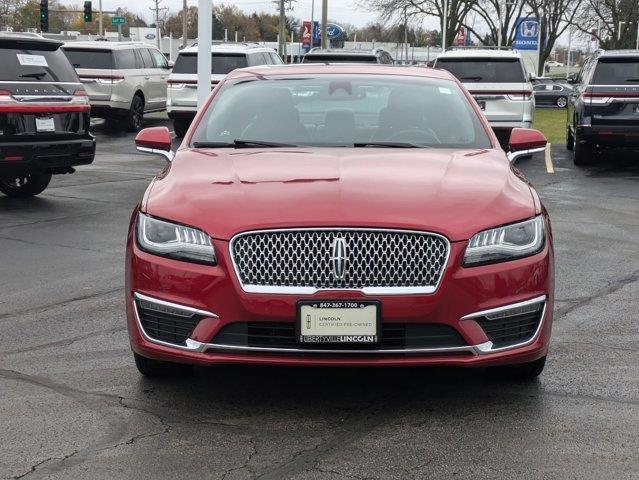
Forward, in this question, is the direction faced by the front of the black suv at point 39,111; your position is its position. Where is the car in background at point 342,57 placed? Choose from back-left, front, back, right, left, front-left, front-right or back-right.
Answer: front-right

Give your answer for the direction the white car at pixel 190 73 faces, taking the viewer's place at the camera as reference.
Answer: facing away from the viewer and to the right of the viewer

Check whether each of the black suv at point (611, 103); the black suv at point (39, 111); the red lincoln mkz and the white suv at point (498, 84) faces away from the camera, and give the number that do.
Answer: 3

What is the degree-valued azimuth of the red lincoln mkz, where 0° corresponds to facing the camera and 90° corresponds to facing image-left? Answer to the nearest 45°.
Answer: approximately 0°

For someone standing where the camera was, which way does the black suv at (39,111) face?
facing away from the viewer

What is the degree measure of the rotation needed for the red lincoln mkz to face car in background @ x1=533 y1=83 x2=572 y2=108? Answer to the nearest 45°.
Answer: approximately 180°

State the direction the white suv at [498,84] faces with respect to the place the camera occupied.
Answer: facing away from the viewer

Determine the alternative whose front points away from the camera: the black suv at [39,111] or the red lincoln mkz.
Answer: the black suv

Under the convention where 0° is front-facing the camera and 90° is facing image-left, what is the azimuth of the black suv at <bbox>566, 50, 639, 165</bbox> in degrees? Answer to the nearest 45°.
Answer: approximately 180°

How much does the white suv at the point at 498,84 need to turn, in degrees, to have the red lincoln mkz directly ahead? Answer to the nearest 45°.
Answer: approximately 180°

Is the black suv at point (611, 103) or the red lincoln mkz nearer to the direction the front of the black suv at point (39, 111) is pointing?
the black suv
